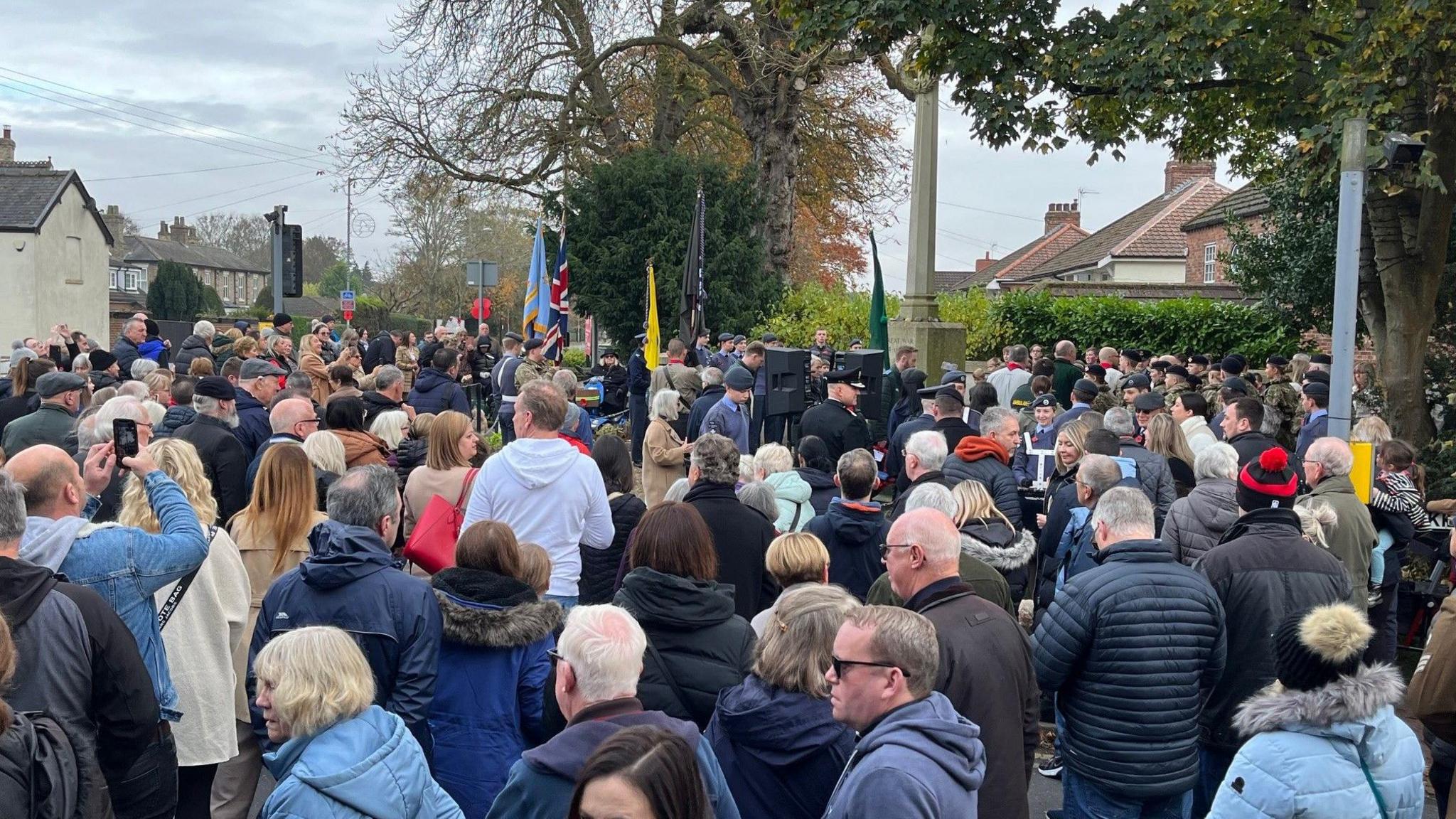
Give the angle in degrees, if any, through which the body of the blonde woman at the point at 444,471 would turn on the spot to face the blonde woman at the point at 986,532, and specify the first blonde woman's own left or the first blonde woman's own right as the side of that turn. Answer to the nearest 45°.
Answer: approximately 90° to the first blonde woman's own right

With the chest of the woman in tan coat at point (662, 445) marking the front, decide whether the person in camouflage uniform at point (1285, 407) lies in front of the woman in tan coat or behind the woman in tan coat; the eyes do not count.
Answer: in front

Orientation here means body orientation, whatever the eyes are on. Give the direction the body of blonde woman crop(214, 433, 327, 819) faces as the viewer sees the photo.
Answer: away from the camera

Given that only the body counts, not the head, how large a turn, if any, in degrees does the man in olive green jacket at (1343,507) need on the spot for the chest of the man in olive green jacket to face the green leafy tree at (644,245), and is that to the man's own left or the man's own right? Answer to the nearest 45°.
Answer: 0° — they already face it

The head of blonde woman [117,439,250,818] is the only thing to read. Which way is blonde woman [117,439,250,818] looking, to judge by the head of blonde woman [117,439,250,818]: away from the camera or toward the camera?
away from the camera

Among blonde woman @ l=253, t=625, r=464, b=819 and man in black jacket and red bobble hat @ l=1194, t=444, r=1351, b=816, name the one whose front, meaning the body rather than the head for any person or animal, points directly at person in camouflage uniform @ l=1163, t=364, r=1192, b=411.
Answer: the man in black jacket and red bobble hat

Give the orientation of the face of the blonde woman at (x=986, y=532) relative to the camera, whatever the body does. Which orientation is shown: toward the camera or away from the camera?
away from the camera

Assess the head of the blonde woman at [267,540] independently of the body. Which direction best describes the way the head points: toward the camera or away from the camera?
away from the camera

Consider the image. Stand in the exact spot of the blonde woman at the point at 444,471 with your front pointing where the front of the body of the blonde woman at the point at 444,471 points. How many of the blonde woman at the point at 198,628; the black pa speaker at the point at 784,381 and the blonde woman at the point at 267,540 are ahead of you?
1

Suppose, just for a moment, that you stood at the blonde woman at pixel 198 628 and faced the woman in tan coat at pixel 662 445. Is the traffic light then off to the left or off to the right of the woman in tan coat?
left

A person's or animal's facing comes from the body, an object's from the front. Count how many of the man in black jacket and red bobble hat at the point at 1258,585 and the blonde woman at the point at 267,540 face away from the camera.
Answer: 2

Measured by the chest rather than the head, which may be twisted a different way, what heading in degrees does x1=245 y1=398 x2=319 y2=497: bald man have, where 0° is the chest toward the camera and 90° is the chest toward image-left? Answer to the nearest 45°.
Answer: approximately 225°

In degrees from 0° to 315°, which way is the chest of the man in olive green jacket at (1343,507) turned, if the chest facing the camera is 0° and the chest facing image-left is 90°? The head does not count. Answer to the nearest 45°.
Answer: approximately 135°
